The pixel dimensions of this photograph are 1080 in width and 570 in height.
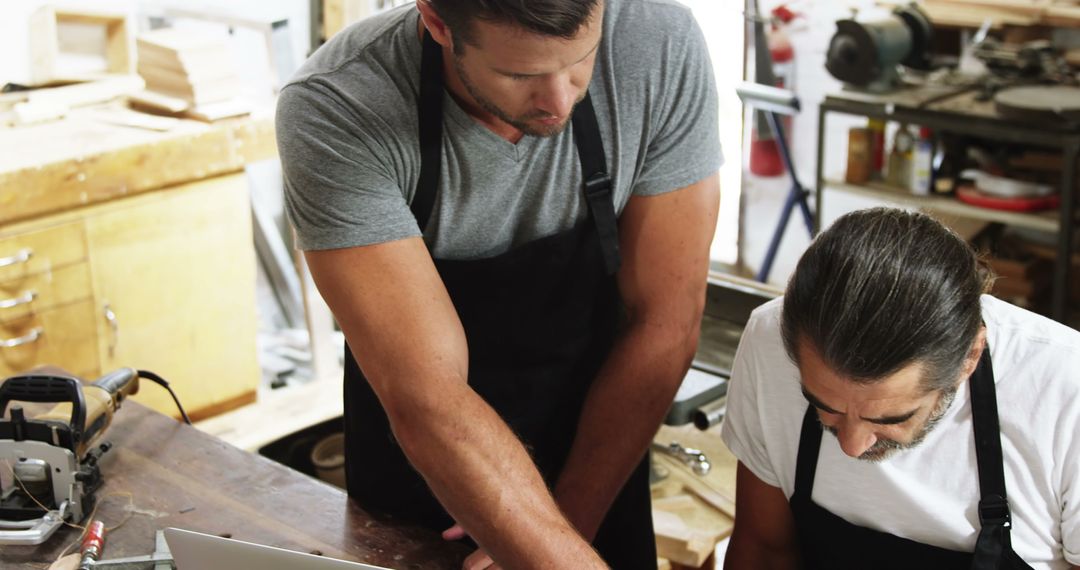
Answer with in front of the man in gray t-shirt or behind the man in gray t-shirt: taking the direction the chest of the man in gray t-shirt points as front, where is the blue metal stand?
behind

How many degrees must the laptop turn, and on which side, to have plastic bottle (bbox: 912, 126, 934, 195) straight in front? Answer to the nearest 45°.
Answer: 0° — it already faces it

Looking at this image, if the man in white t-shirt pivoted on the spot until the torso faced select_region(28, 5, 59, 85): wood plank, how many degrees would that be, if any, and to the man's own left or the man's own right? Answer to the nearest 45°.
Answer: approximately 90° to the man's own right

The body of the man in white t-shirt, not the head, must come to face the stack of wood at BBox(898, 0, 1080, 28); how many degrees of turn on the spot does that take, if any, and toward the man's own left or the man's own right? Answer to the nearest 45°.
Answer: approximately 135° to the man's own right

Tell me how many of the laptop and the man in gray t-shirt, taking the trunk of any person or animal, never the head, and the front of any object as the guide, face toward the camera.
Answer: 1

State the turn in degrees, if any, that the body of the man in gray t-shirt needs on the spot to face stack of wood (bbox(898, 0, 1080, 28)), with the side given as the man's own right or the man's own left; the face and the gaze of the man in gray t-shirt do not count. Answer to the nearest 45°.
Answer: approximately 135° to the man's own left

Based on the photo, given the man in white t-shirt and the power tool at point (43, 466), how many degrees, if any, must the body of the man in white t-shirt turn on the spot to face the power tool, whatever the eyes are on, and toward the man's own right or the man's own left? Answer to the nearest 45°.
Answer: approximately 45° to the man's own right

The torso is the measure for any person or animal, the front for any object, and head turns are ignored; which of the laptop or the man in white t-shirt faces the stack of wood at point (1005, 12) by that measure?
the laptop

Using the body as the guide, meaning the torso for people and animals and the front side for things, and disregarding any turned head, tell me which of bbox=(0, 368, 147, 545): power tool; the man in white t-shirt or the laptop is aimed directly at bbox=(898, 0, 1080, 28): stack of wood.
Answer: the laptop

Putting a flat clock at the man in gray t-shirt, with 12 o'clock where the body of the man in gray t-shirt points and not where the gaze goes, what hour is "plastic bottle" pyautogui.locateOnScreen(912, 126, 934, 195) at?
The plastic bottle is roughly at 7 o'clock from the man in gray t-shirt.

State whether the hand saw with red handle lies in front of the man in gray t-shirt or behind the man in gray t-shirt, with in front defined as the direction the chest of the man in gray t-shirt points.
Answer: behind
